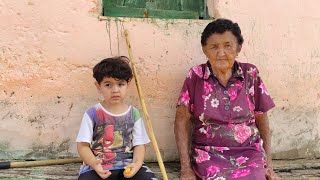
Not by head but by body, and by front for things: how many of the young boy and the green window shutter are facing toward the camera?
2

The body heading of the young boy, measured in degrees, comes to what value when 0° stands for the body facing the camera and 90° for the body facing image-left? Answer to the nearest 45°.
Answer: approximately 0°

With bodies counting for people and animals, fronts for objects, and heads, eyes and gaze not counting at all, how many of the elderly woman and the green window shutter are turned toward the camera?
2

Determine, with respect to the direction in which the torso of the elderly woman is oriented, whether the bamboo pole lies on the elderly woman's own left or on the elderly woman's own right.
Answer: on the elderly woman's own right

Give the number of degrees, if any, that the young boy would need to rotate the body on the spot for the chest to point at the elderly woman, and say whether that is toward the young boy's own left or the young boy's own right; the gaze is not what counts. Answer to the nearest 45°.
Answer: approximately 90° to the young boy's own left

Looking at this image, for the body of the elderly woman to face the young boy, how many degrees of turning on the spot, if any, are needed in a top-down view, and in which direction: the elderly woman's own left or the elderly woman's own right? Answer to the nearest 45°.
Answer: approximately 45° to the elderly woman's own right
